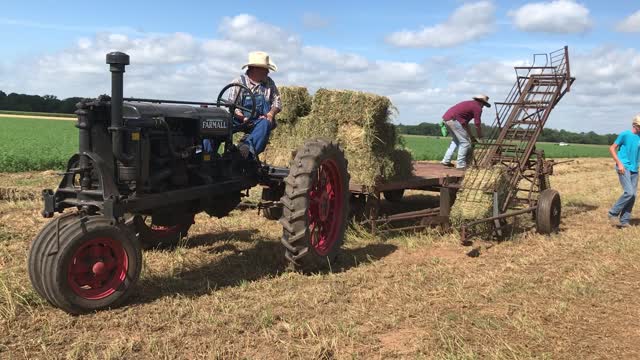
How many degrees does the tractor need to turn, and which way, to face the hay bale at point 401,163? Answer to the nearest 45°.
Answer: approximately 180°

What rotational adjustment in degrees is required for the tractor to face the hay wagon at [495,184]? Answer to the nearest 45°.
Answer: approximately 180°

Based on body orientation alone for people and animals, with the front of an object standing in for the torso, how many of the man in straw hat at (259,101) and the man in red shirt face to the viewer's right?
1

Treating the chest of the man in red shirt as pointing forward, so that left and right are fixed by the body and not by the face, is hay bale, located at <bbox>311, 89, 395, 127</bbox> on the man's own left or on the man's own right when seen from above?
on the man's own right

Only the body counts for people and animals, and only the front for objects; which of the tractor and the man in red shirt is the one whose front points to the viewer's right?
the man in red shirt

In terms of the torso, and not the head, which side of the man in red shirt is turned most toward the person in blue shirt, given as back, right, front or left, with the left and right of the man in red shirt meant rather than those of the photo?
front

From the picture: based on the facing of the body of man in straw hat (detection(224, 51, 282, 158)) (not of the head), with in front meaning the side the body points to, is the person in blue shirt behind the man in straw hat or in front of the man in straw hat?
behind

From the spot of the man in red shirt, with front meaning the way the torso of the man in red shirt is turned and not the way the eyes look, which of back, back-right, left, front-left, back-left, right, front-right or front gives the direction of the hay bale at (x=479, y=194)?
right

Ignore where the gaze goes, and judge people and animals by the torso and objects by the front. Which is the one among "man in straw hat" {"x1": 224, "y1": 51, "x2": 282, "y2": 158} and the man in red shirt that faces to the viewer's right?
the man in red shirt

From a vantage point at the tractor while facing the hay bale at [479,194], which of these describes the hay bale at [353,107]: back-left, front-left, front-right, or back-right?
front-left

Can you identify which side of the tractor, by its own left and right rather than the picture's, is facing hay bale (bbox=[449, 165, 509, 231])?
back

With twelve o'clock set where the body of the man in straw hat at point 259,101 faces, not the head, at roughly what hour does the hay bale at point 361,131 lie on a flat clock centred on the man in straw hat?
The hay bale is roughly at 6 o'clock from the man in straw hat.

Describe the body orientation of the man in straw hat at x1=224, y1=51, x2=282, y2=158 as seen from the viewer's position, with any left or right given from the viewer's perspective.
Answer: facing the viewer and to the left of the viewer

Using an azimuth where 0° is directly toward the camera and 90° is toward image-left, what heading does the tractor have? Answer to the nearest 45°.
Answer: approximately 45°

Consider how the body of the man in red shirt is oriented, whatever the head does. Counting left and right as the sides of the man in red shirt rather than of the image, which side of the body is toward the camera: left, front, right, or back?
right
